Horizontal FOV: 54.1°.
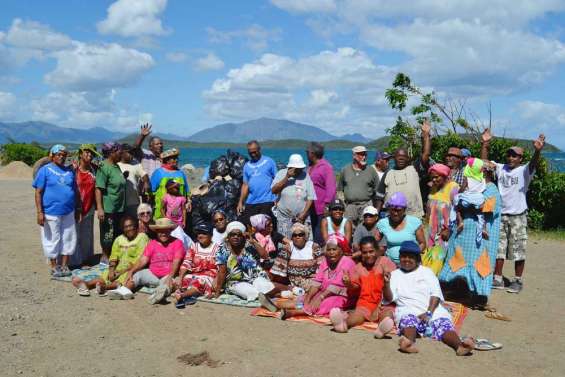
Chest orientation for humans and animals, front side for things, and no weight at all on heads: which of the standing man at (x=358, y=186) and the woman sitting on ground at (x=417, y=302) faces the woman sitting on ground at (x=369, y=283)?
the standing man

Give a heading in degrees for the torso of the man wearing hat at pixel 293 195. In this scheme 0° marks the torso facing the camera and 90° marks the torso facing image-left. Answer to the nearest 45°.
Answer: approximately 0°

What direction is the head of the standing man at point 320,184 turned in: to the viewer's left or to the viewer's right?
to the viewer's left

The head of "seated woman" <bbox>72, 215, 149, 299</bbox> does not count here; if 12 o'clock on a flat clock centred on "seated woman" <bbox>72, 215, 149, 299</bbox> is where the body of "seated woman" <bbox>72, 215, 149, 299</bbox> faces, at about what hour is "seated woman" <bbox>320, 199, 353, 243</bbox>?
"seated woman" <bbox>320, 199, 353, 243</bbox> is roughly at 8 o'clock from "seated woman" <bbox>72, 215, 149, 299</bbox>.

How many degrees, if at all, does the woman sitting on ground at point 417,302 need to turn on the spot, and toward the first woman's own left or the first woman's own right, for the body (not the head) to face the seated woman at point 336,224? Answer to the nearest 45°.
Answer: approximately 135° to the first woman's own right

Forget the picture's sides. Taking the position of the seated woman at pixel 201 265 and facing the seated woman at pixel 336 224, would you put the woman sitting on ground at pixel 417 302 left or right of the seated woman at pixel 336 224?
right

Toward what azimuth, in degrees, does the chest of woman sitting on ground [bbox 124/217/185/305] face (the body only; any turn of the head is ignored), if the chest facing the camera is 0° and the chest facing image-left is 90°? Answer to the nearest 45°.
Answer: approximately 0°

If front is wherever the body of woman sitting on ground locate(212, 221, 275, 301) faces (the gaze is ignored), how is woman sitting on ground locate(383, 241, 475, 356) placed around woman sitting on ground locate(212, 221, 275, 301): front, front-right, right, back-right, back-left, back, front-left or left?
front-left

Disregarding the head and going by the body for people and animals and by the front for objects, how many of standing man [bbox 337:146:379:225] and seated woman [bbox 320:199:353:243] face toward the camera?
2
